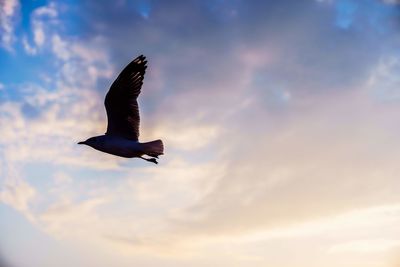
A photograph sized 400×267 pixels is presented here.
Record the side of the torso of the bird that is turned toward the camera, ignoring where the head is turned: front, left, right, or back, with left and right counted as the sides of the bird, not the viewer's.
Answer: left
